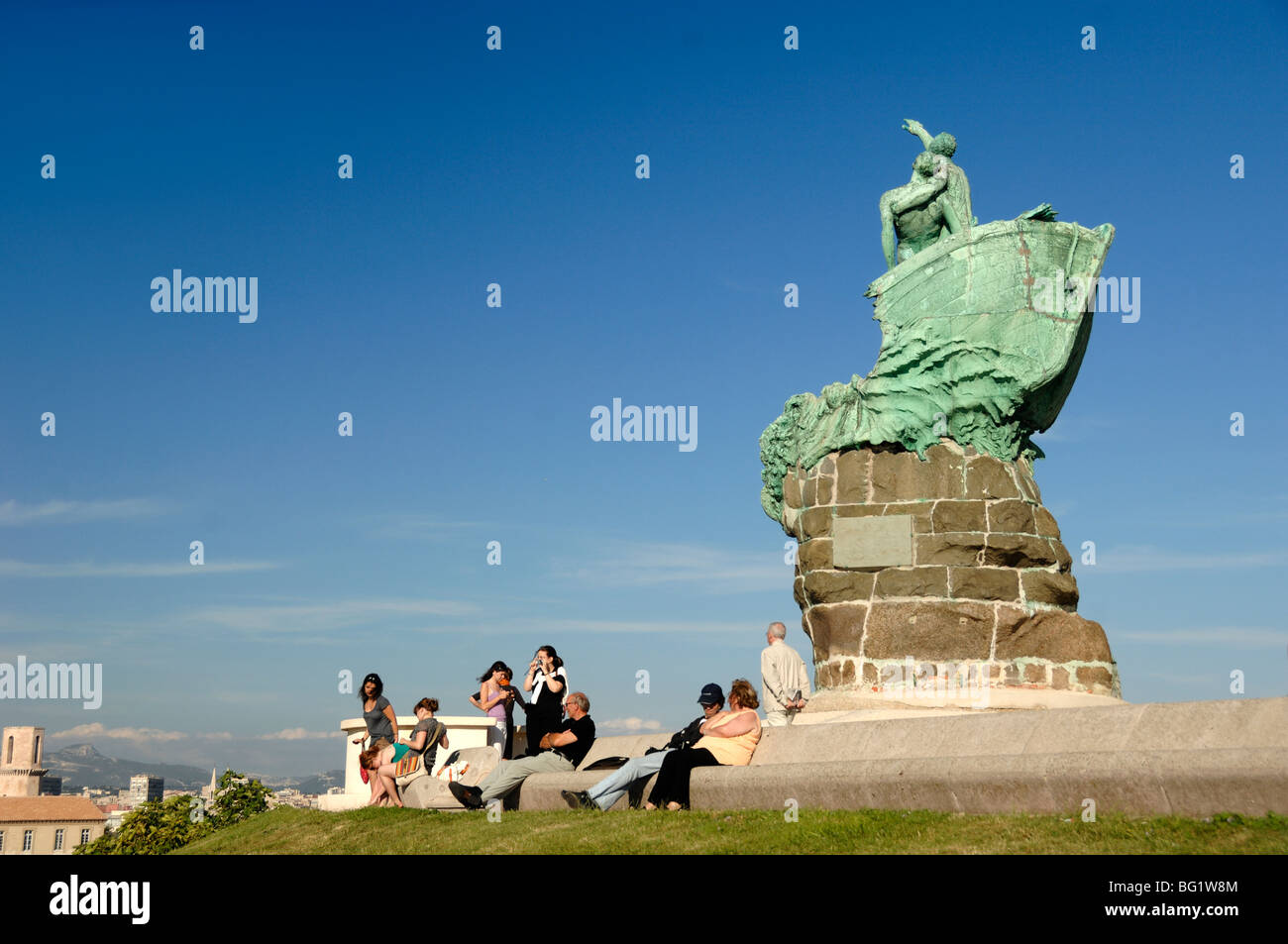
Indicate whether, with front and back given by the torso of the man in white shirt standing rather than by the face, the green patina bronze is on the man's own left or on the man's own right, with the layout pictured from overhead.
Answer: on the man's own right

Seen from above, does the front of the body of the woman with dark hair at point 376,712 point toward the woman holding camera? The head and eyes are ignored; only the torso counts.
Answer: no

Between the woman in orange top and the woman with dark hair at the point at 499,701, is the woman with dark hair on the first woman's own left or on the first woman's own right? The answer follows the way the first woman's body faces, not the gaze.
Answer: on the first woman's own right

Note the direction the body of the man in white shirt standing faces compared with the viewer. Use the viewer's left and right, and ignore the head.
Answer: facing away from the viewer and to the left of the viewer

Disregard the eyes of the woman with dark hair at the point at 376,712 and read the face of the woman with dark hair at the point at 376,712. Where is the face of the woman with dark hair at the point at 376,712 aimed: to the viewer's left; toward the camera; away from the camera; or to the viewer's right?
toward the camera

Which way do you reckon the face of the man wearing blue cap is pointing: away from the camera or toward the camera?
toward the camera

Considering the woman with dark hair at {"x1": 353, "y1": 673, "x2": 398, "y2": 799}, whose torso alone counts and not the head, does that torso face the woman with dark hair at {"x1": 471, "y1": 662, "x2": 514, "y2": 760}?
no

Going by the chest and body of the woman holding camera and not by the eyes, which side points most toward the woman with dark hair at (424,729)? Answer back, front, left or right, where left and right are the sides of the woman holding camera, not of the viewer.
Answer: right

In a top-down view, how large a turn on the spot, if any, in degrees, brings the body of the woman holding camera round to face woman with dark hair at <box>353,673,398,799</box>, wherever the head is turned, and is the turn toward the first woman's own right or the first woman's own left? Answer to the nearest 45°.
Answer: approximately 90° to the first woman's own right

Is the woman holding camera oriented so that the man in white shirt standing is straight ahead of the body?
no

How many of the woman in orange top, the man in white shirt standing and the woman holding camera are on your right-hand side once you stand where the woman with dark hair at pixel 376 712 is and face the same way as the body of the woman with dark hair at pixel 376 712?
0

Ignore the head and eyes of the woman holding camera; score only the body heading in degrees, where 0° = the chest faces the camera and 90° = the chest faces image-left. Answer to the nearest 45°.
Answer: approximately 45°
